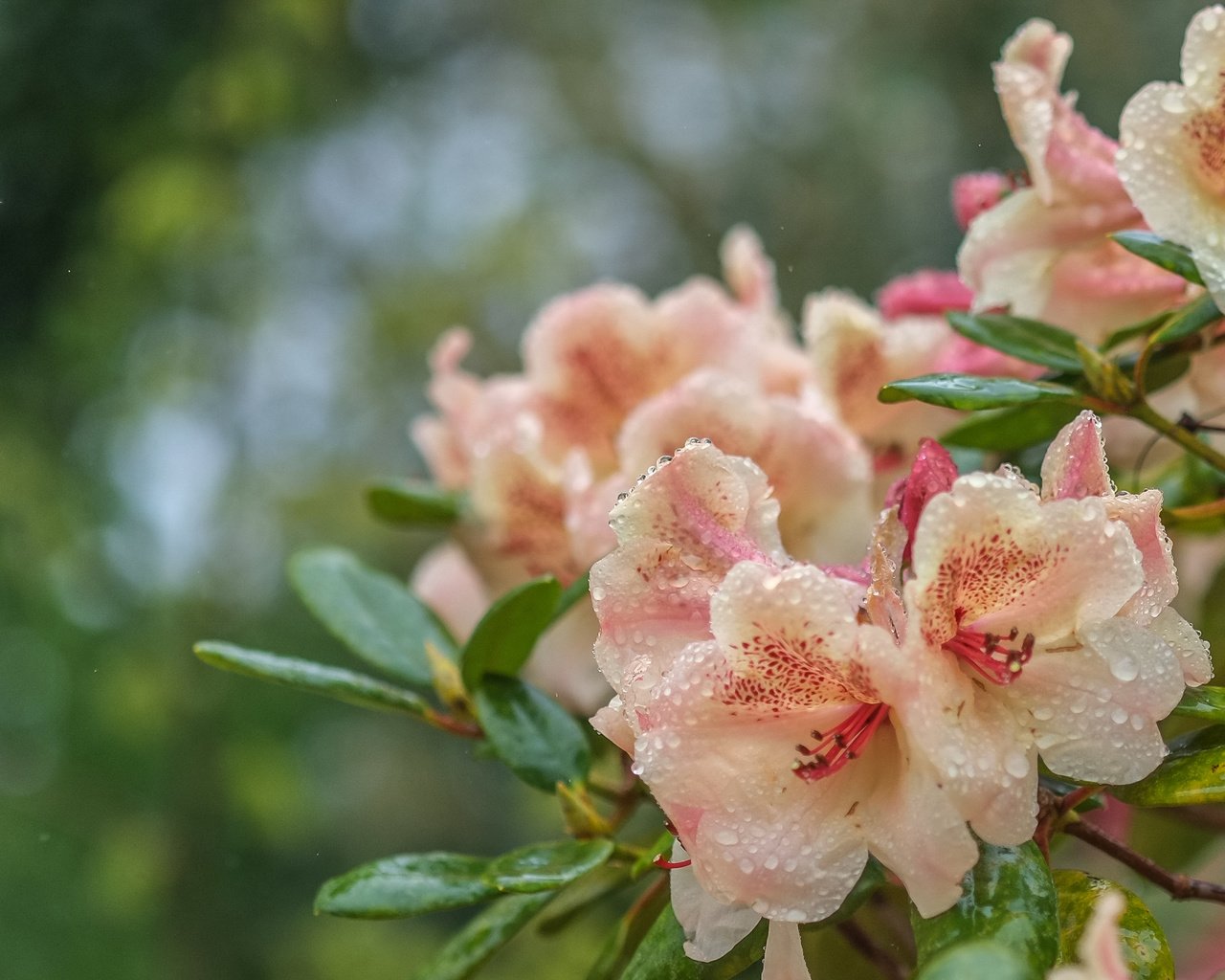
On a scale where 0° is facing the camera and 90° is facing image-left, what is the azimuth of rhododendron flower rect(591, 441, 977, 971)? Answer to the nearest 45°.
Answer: approximately 45°

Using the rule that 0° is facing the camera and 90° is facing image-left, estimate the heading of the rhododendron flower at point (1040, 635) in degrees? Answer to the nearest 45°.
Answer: approximately 315°
